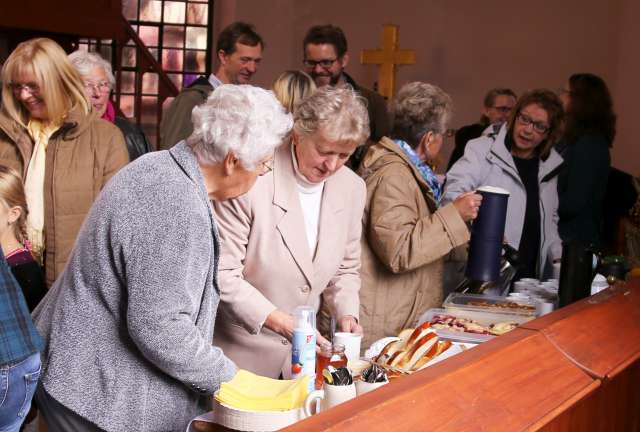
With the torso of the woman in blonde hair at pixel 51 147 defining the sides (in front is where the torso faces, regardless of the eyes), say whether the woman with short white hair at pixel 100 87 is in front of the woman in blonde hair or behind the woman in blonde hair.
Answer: behind

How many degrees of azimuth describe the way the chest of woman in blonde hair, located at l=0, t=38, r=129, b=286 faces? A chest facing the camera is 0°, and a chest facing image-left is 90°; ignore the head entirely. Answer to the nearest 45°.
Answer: approximately 45°

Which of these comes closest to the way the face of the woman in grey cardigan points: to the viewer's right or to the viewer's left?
to the viewer's right

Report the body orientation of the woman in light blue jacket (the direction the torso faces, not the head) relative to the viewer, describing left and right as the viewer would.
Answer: facing the viewer

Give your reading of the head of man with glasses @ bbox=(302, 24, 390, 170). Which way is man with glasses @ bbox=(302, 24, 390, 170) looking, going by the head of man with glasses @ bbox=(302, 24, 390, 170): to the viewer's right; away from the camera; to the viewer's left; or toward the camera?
toward the camera

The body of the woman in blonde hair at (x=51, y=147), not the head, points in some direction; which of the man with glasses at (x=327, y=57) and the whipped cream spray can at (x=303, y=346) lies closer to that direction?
the whipped cream spray can

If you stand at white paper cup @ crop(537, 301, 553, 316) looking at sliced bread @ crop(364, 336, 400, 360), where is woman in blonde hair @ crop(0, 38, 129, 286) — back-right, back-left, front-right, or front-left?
front-right

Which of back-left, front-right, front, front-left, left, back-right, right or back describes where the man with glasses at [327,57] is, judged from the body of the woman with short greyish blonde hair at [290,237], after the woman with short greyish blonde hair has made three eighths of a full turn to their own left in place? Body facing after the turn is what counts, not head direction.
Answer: front

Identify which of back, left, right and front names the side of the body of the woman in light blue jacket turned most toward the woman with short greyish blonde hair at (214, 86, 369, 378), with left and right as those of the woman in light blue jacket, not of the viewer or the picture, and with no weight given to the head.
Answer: front

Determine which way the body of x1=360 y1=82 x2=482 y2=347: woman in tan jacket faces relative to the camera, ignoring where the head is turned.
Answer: to the viewer's right

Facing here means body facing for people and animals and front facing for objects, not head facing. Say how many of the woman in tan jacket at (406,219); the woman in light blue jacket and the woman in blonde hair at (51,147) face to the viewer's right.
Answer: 1

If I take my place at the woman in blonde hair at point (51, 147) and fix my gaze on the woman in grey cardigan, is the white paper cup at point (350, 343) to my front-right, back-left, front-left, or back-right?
front-left

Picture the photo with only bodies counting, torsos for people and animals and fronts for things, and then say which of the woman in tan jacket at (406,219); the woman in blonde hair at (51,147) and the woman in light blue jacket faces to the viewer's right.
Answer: the woman in tan jacket

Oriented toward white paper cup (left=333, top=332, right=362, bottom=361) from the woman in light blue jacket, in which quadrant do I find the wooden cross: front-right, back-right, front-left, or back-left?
back-right

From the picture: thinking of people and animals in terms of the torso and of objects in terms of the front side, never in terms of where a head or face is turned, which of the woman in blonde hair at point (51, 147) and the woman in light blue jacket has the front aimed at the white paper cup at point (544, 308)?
the woman in light blue jacket

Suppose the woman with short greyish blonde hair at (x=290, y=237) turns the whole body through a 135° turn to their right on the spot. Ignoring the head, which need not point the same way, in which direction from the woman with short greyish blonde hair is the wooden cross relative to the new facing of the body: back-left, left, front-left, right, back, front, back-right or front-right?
right

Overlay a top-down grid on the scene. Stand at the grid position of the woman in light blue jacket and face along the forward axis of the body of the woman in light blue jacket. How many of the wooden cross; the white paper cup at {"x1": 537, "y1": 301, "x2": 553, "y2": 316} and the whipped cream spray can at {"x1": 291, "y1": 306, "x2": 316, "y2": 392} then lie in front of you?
2

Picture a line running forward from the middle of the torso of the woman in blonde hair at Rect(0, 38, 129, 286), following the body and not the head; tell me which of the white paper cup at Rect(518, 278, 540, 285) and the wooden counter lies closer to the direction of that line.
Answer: the wooden counter
